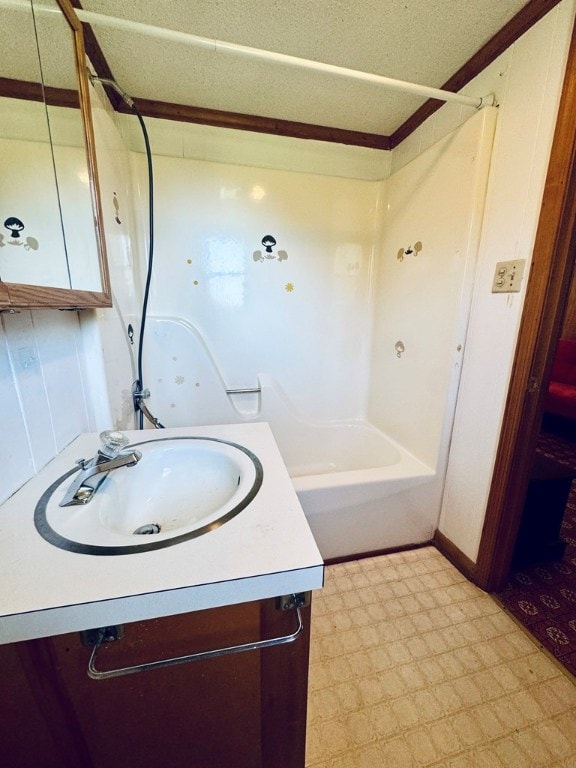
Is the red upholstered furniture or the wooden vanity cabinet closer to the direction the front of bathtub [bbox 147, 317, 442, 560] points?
the wooden vanity cabinet

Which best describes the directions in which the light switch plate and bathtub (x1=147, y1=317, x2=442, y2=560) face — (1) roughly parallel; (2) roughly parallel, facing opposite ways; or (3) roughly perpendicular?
roughly perpendicular

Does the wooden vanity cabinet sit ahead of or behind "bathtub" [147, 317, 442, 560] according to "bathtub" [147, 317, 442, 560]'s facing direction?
ahead

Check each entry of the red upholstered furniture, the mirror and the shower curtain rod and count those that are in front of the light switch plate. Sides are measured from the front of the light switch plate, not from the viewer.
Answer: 2

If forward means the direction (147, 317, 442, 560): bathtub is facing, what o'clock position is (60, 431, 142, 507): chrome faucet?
The chrome faucet is roughly at 1 o'clock from the bathtub.

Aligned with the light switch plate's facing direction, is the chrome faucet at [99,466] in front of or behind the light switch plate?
in front

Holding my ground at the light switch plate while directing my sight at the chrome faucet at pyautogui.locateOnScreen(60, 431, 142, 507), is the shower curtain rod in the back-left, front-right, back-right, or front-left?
front-right

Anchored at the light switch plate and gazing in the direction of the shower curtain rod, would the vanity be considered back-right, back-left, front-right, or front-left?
front-left

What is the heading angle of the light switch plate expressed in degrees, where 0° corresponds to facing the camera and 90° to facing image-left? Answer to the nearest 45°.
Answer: approximately 45°

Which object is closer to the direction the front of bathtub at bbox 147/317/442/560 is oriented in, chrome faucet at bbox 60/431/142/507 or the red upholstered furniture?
the chrome faucet

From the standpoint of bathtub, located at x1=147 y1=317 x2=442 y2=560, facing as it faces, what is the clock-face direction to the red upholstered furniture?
The red upholstered furniture is roughly at 8 o'clock from the bathtub.

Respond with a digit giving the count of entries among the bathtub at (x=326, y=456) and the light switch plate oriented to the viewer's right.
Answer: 0

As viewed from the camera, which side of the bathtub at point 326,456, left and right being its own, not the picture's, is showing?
front

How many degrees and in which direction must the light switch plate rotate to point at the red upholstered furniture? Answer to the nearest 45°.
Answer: approximately 135° to its right

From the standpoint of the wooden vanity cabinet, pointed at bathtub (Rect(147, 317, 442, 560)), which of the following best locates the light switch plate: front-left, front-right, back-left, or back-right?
front-right

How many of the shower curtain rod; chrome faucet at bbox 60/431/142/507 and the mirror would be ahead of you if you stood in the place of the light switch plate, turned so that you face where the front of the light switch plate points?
3
